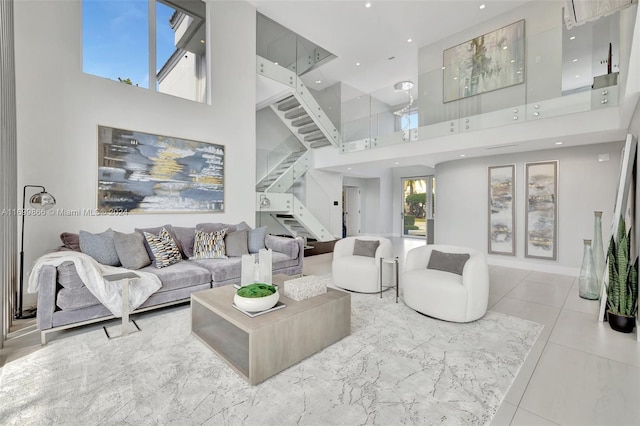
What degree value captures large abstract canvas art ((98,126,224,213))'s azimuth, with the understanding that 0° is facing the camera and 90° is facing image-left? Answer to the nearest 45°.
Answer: approximately 315°

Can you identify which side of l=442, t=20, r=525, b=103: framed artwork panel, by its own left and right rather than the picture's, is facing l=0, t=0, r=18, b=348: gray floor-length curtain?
front

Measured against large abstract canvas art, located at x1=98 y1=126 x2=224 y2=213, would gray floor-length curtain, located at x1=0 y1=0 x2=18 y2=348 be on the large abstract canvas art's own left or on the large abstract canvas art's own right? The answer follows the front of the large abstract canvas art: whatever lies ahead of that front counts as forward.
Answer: on the large abstract canvas art's own right

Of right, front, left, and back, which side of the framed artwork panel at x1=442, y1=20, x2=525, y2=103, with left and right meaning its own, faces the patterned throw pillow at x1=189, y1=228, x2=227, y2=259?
front

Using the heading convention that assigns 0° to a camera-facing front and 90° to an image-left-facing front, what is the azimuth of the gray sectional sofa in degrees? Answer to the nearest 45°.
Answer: approximately 315°

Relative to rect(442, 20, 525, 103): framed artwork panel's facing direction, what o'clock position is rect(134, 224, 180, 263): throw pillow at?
The throw pillow is roughly at 12 o'clock from the framed artwork panel.

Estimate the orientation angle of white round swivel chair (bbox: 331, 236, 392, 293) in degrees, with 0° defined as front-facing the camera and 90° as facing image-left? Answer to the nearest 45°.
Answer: approximately 45°

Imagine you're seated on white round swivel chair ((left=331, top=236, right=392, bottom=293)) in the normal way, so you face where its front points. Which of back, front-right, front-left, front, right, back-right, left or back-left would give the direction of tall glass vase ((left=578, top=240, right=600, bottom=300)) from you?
back-left
